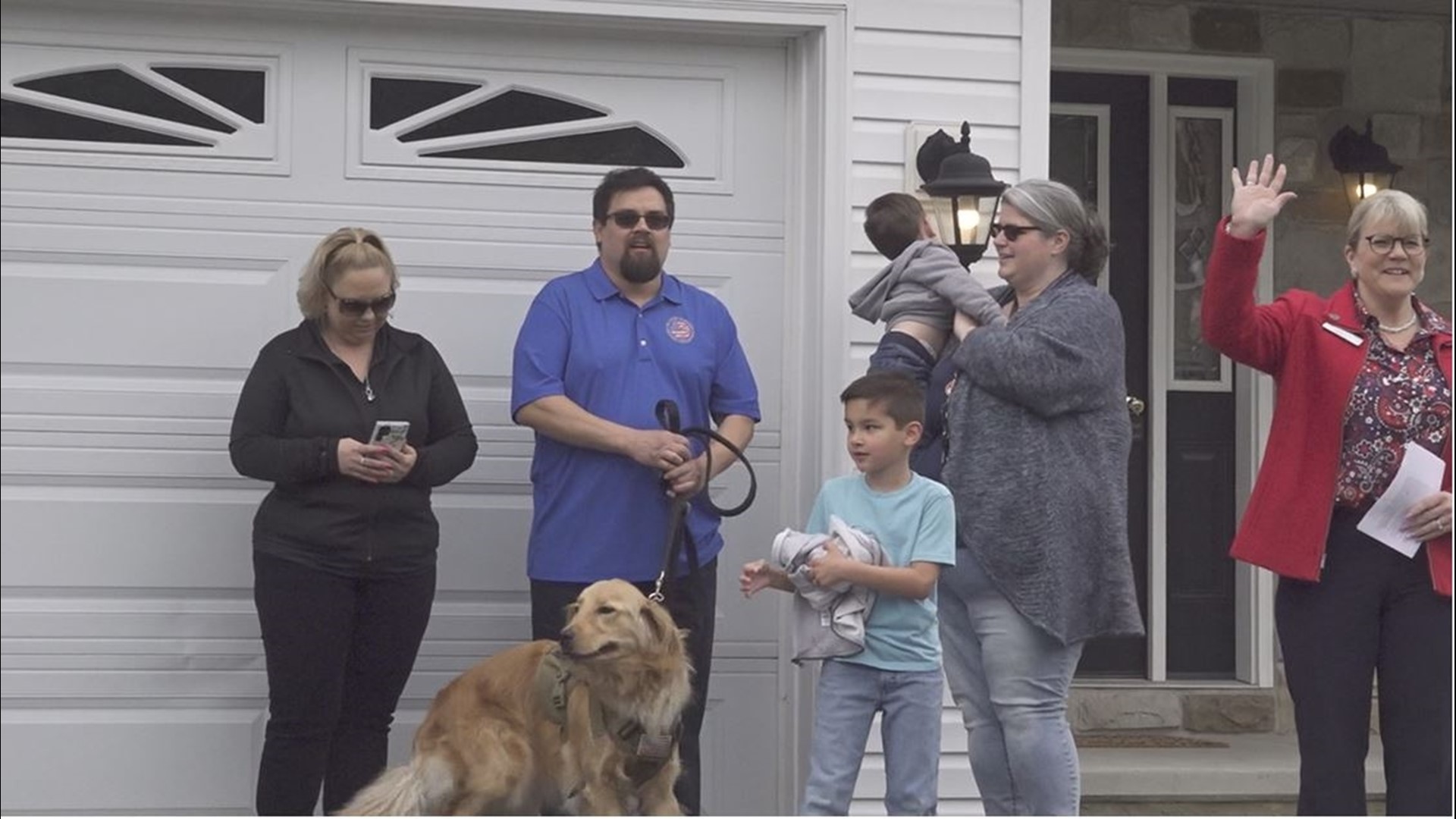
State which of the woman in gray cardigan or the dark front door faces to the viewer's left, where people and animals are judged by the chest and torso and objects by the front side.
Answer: the woman in gray cardigan

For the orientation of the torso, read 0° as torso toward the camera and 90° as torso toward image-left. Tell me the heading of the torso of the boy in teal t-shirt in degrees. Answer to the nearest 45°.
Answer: approximately 45°

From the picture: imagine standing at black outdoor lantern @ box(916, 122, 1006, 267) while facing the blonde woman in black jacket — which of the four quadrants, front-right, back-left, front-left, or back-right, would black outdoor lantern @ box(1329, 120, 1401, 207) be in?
back-right

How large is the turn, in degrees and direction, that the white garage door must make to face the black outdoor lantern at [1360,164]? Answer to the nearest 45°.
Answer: approximately 90° to its left

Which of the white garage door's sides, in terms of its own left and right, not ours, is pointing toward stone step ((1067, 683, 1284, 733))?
left

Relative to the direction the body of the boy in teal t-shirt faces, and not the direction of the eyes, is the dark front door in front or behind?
behind

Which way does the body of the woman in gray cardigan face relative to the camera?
to the viewer's left

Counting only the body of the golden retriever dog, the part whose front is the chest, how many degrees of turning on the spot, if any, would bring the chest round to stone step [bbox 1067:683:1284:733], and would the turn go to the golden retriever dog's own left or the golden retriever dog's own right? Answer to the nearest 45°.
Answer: approximately 90° to the golden retriever dog's own left

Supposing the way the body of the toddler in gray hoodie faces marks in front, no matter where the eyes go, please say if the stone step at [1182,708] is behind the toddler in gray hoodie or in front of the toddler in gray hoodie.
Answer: in front

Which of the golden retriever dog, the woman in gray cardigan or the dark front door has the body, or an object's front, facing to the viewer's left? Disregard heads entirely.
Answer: the woman in gray cardigan
